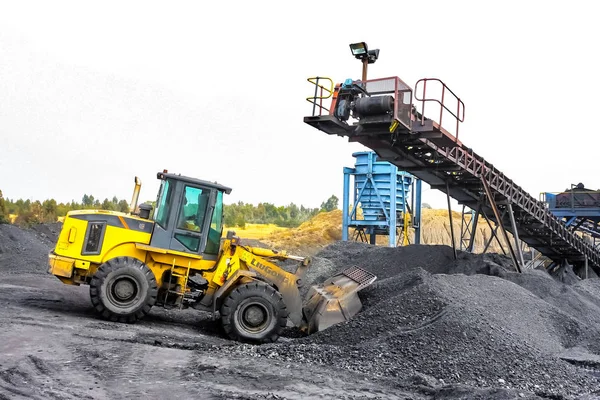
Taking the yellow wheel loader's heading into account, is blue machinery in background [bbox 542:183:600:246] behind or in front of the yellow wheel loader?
in front

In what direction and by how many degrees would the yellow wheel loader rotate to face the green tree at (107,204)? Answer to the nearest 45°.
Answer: approximately 90° to its left

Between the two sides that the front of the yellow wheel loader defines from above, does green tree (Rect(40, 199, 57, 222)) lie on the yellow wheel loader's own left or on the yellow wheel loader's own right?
on the yellow wheel loader's own left

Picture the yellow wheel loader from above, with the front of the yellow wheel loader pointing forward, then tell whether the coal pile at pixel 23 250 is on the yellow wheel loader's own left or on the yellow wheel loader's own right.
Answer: on the yellow wheel loader's own left

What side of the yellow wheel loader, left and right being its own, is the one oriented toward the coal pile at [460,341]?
front

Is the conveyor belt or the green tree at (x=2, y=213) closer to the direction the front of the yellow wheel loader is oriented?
the conveyor belt

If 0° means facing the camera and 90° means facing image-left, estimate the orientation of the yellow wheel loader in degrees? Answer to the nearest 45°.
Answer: approximately 270°
